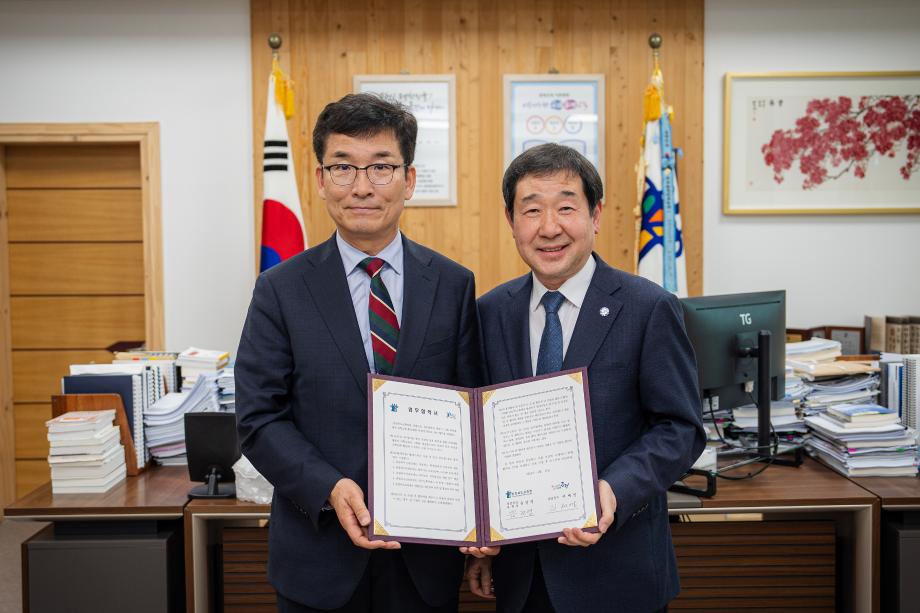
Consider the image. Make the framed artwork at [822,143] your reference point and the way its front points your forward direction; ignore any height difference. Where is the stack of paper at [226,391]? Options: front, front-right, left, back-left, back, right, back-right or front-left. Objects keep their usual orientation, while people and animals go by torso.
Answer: front-right

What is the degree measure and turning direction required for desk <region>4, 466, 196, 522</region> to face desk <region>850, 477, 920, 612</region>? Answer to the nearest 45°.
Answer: approximately 45° to its left

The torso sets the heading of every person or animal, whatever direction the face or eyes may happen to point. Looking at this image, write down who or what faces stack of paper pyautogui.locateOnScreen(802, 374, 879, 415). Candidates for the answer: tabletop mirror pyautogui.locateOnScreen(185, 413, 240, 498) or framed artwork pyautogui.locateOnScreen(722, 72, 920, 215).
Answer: the framed artwork

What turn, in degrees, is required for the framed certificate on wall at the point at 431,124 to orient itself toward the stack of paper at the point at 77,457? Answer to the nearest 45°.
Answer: approximately 45° to its right

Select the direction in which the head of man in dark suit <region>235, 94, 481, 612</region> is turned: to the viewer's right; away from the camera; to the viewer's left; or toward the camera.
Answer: toward the camera

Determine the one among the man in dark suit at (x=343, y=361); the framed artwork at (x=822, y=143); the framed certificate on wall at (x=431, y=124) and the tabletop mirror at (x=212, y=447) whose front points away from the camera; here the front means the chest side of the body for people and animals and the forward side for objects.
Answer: the tabletop mirror

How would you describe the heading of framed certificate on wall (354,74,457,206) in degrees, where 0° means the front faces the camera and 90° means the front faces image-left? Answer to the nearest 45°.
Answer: approximately 0°

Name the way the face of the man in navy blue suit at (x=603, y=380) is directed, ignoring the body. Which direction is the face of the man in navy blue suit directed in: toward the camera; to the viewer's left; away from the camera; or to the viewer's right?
toward the camera

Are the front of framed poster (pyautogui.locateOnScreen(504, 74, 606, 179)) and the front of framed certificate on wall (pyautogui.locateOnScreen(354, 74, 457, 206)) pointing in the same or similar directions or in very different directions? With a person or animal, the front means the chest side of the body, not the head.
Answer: same or similar directions

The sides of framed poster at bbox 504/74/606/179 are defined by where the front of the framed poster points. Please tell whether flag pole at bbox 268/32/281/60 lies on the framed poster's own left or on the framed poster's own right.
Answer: on the framed poster's own right

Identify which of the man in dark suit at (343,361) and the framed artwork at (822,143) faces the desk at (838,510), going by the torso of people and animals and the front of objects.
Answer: the framed artwork

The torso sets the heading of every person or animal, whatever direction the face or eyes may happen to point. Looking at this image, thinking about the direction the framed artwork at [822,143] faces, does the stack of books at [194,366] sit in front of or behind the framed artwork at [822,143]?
in front

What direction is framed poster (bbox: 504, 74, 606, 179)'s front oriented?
toward the camera

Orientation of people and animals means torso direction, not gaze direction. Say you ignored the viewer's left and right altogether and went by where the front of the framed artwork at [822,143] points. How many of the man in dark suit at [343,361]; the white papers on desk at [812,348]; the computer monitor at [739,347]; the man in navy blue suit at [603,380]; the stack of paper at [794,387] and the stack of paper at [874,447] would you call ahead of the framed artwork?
6

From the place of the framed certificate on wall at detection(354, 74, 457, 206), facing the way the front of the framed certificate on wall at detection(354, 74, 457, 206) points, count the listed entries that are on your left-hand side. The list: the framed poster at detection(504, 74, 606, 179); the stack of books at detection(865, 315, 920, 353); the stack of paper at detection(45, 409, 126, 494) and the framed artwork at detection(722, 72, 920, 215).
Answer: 3
